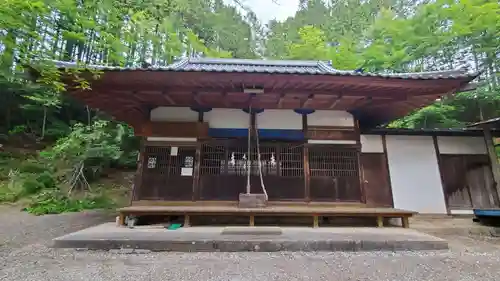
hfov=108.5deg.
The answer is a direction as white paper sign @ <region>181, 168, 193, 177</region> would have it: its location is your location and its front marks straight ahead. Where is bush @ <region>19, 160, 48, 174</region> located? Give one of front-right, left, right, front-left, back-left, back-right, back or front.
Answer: back-right

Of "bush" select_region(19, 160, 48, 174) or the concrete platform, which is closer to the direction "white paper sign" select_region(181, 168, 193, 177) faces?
the concrete platform

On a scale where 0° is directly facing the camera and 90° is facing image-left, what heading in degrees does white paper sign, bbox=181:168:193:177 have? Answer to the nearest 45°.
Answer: approximately 0°

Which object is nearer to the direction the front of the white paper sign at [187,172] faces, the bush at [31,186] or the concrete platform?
the concrete platform

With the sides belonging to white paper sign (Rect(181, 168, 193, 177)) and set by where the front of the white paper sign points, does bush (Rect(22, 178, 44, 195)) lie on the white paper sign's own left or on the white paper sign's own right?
on the white paper sign's own right
